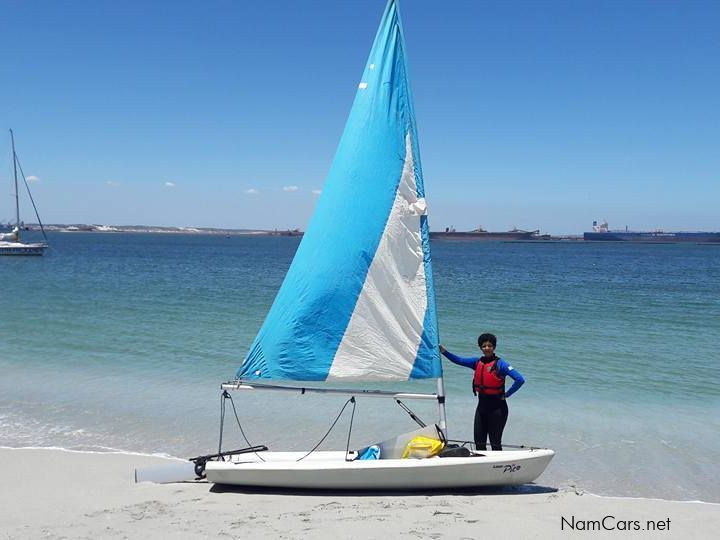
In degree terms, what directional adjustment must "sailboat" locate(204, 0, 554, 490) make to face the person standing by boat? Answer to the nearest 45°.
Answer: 0° — it already faces them

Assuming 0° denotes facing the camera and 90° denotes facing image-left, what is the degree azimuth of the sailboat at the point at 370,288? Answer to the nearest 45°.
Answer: approximately 270°
